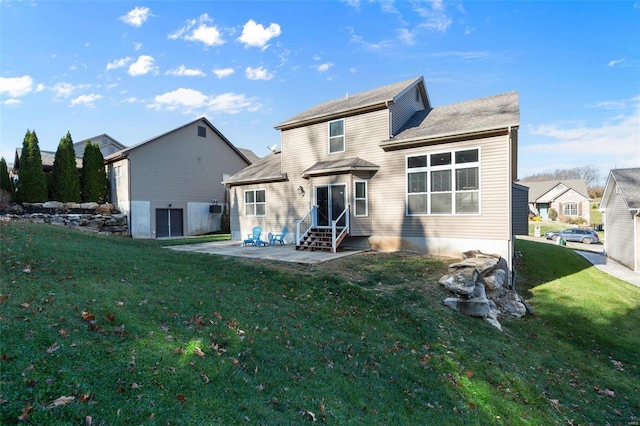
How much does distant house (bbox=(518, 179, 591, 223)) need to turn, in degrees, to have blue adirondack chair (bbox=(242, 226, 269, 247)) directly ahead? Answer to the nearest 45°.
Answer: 0° — it already faces it

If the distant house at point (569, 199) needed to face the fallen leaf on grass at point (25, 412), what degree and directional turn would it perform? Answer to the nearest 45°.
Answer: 0° — it already faces it

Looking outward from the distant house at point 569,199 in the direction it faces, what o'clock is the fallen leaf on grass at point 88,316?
The fallen leaf on grass is roughly at 12 o'clock from the distant house.

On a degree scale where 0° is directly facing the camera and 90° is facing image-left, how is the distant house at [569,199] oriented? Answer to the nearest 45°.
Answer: approximately 0°

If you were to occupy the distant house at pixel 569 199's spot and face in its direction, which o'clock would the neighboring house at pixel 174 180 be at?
The neighboring house is roughly at 1 o'clock from the distant house.

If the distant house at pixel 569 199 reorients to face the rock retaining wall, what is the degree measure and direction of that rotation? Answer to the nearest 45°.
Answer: approximately 45° to its right

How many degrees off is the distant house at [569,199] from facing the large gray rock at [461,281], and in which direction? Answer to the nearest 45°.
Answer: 0° — it already faces it

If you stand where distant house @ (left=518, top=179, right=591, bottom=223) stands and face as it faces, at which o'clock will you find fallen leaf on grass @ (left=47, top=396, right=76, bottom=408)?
The fallen leaf on grass is roughly at 12 o'clock from the distant house.

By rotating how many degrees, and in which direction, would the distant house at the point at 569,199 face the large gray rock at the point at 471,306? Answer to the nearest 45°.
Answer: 0° — it already faces it

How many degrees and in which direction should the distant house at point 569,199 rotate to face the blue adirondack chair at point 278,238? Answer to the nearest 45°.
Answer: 0° — it already faces it

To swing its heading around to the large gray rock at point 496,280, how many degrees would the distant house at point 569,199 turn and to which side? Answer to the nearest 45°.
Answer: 0° — it already faces it
